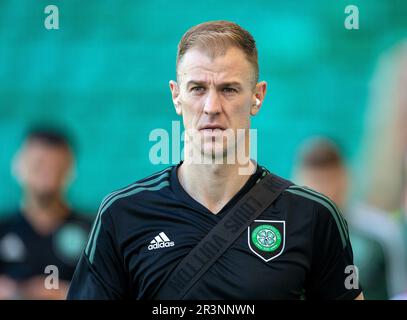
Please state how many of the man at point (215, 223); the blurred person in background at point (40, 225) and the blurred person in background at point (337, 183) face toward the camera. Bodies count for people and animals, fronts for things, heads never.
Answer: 3

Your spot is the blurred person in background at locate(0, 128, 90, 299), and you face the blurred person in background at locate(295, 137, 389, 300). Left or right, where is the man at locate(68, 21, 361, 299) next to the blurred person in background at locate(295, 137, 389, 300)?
right

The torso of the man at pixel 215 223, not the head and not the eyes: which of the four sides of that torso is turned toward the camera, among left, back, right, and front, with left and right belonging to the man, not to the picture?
front

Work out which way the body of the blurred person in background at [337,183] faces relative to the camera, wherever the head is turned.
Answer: toward the camera

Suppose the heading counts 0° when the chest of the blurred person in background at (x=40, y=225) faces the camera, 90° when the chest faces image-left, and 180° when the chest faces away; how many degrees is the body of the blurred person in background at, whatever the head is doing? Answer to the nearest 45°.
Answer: approximately 0°

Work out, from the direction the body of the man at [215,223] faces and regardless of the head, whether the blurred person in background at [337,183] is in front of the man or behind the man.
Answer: behind

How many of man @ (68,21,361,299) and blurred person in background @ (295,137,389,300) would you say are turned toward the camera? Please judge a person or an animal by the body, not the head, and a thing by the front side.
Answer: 2

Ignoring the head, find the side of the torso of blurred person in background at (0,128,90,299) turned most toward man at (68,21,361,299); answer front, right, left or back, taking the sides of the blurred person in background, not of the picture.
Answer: front

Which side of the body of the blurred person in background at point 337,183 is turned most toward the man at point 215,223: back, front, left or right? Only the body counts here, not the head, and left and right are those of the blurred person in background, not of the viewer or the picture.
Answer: front

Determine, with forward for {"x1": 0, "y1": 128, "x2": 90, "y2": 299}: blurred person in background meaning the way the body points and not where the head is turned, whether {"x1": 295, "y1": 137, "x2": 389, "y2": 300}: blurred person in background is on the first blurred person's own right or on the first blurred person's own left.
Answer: on the first blurred person's own left
